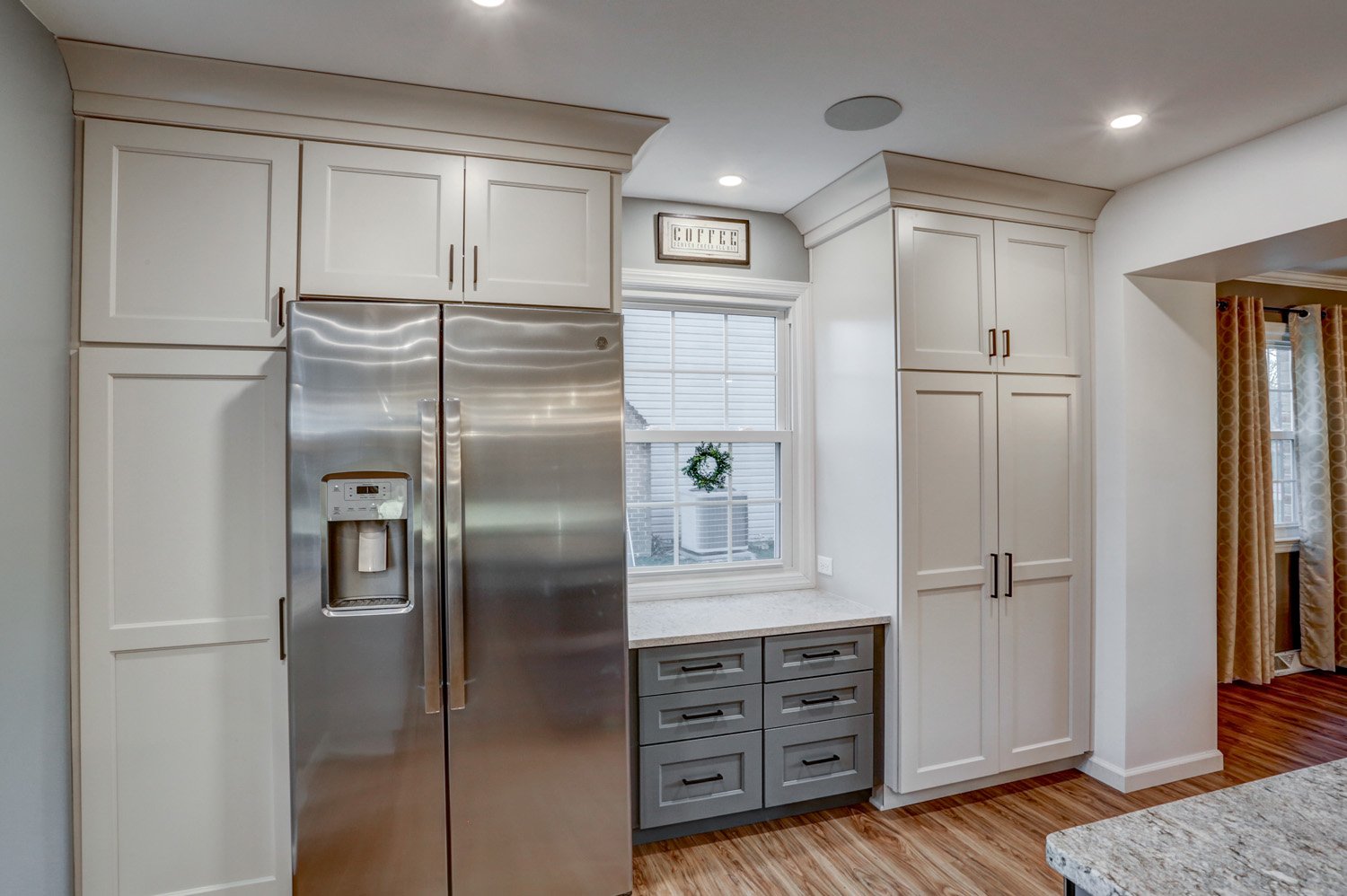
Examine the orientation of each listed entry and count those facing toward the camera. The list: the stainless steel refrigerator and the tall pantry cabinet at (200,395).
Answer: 2

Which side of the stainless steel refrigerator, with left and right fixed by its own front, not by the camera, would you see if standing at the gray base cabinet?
left

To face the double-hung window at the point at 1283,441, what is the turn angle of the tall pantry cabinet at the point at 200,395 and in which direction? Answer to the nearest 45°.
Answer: approximately 90° to its left

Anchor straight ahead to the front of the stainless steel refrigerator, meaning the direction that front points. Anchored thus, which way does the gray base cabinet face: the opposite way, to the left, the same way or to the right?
the same way

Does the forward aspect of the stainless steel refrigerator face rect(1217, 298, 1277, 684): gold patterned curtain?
no

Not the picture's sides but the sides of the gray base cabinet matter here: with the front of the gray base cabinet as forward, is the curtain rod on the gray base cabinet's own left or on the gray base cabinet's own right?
on the gray base cabinet's own left

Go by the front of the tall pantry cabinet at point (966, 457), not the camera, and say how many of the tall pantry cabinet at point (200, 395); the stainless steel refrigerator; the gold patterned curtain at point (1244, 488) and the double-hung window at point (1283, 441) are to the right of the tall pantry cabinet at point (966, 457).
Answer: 2

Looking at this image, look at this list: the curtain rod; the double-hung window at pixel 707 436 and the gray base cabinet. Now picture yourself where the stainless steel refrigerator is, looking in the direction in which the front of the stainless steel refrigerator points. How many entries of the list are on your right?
0

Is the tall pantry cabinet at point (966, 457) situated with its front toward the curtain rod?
no

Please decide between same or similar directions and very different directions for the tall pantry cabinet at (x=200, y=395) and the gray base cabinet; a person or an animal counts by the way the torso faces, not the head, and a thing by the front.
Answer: same or similar directions

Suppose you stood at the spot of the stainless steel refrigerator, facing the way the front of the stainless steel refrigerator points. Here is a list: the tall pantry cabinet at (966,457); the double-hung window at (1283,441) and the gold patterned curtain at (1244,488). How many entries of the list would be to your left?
3

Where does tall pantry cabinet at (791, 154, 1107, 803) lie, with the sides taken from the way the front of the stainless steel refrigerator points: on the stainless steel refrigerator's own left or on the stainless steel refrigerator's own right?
on the stainless steel refrigerator's own left

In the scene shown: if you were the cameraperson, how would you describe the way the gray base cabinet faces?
facing the viewer and to the right of the viewer

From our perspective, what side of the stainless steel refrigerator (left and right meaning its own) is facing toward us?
front

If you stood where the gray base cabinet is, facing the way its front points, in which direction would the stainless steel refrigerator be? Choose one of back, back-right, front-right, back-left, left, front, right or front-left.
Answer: right

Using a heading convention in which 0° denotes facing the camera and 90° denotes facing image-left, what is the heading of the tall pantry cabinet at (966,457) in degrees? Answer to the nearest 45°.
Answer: approximately 315°

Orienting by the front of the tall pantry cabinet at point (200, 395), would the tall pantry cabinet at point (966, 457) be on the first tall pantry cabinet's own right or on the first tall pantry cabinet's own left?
on the first tall pantry cabinet's own left

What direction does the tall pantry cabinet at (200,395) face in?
toward the camera

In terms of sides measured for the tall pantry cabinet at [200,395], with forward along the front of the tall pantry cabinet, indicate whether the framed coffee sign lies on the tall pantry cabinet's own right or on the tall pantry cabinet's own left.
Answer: on the tall pantry cabinet's own left

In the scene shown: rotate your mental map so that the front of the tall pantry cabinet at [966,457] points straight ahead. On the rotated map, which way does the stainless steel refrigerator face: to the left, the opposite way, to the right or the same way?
the same way
